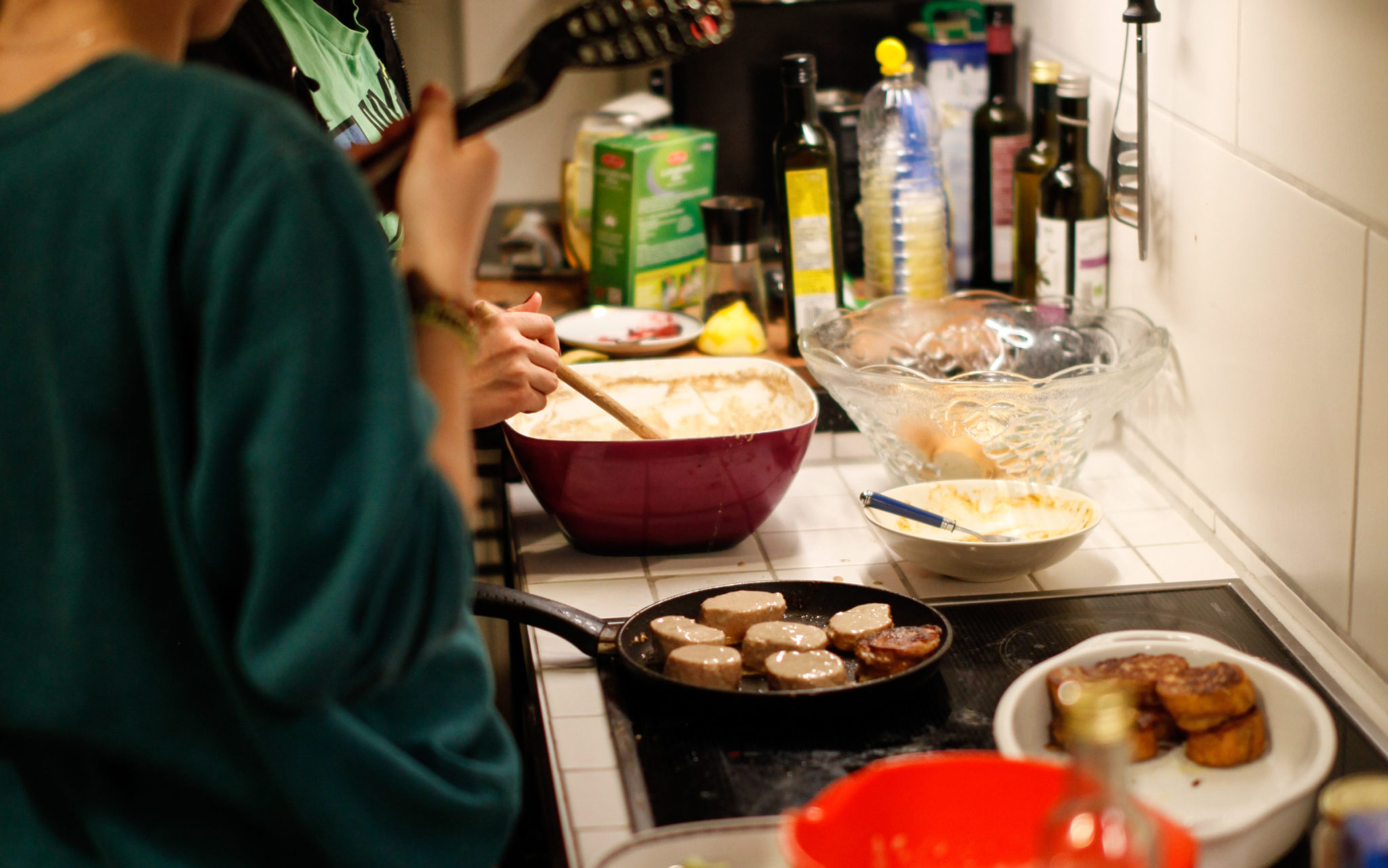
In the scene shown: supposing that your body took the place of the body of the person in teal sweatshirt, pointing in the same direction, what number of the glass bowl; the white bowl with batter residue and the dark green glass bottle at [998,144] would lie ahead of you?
3

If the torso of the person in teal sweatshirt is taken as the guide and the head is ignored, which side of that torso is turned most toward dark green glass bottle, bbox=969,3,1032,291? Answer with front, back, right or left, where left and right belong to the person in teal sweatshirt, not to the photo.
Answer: front

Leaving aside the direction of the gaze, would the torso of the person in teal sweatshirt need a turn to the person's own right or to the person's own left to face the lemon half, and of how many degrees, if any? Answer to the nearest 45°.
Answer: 0° — they already face it

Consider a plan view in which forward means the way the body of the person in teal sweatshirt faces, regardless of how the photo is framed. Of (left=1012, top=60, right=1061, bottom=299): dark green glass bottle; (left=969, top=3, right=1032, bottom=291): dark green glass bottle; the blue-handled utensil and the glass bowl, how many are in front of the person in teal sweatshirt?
4

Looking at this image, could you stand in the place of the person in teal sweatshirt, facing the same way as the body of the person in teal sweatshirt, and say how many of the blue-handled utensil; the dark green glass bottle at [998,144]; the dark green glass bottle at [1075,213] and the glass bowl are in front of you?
4

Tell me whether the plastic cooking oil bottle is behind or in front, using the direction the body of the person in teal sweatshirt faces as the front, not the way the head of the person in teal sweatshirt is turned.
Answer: in front

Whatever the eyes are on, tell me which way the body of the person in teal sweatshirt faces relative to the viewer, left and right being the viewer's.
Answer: facing away from the viewer and to the right of the viewer

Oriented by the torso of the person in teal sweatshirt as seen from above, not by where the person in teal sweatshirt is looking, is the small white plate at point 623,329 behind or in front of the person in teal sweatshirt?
in front

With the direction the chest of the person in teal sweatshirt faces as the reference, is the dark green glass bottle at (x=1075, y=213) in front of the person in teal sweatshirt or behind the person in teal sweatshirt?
in front

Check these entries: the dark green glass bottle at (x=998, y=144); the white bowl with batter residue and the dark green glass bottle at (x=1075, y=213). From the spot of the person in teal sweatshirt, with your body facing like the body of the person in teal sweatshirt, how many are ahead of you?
3

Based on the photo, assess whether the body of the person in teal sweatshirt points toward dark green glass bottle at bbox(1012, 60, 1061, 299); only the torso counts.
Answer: yes
